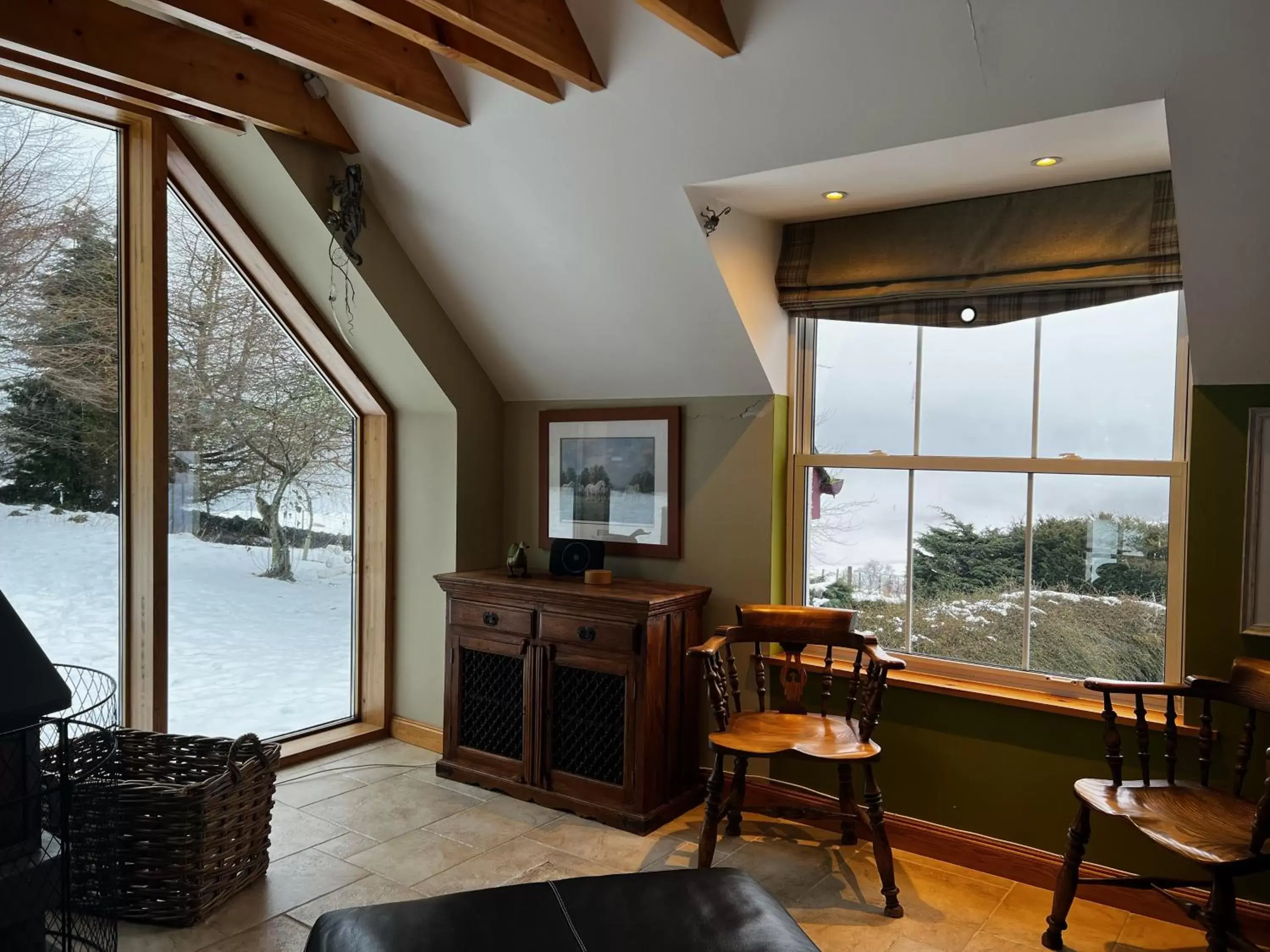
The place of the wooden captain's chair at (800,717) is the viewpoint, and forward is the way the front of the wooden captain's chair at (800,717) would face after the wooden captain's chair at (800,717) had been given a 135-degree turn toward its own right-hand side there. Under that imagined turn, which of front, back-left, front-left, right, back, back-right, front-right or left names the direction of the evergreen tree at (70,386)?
front-left

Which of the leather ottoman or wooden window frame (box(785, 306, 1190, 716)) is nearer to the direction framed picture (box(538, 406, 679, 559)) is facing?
the leather ottoman

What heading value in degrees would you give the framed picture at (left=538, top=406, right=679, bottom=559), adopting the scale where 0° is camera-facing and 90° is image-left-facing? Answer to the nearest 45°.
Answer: approximately 45°

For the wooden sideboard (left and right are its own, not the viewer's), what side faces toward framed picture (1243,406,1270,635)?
left

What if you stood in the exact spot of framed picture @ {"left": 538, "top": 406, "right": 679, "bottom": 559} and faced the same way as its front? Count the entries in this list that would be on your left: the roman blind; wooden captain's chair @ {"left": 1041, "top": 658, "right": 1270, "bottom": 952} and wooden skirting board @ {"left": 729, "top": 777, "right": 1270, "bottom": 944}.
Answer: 3

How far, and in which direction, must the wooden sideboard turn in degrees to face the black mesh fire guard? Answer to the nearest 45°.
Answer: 0° — it already faces it

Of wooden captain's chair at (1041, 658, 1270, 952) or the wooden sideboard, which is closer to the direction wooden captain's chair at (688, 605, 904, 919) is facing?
the wooden captain's chair

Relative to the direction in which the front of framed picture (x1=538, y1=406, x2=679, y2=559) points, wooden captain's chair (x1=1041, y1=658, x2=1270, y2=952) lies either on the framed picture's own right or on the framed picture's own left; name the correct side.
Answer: on the framed picture's own left
